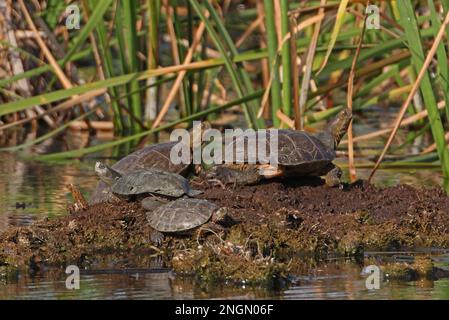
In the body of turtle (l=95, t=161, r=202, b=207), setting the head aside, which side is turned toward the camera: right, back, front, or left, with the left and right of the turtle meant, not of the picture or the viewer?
left

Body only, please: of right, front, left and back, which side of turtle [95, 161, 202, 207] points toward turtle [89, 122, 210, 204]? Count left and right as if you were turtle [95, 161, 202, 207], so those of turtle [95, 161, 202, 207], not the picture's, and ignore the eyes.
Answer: right

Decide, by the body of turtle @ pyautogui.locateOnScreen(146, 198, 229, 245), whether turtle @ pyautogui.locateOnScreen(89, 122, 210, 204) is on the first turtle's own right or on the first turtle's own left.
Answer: on the first turtle's own left

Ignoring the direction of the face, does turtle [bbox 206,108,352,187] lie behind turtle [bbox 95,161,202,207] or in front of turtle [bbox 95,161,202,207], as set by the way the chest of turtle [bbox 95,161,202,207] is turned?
behind

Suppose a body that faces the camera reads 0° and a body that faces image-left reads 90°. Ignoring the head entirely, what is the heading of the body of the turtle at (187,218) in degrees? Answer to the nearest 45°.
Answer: approximately 270°

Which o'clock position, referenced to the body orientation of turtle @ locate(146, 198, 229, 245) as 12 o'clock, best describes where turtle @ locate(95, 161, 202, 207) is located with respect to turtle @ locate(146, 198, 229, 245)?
turtle @ locate(95, 161, 202, 207) is roughly at 8 o'clock from turtle @ locate(146, 198, 229, 245).

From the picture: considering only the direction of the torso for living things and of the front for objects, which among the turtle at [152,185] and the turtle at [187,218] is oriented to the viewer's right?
the turtle at [187,218]

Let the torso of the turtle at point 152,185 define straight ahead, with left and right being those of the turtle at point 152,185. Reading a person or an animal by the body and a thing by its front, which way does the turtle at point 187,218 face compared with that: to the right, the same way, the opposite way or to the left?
the opposite way

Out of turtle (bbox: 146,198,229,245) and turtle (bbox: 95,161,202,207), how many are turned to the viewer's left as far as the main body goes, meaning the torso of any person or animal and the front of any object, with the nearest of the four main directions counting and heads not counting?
1
